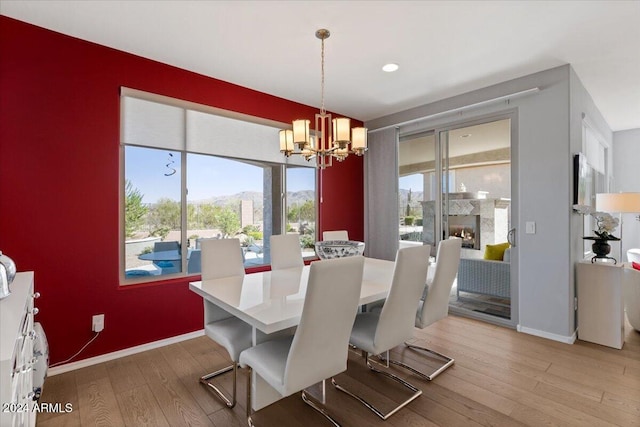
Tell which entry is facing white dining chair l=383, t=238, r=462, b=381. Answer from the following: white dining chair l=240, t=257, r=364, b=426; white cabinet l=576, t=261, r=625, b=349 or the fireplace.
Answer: the fireplace

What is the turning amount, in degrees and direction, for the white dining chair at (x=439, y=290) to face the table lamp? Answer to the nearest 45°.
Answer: approximately 90° to its right

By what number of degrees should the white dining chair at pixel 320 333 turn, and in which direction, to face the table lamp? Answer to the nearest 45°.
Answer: approximately 90° to its right

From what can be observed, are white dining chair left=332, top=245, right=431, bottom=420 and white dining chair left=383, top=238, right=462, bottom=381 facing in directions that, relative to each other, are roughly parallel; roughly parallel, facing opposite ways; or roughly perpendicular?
roughly parallel

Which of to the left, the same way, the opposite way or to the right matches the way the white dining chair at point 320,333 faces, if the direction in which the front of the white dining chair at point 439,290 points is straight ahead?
the same way

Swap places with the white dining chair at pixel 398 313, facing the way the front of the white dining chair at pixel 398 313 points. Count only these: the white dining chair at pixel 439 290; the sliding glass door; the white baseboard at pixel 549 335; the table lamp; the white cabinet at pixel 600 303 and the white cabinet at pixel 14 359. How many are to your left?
1

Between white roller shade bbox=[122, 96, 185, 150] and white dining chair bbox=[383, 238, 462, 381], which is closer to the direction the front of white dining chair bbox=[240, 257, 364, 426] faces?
the white roller shade

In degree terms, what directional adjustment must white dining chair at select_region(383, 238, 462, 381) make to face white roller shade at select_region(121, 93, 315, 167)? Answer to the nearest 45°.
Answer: approximately 45° to its left

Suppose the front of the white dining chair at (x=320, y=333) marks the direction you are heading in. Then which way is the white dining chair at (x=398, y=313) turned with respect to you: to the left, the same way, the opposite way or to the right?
the same way

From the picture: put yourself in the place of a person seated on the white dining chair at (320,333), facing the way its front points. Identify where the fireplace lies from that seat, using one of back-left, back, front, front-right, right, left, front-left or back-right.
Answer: right

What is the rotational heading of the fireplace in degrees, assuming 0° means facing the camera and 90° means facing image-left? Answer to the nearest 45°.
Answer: approximately 0°

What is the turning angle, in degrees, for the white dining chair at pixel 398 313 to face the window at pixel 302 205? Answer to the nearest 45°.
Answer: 0° — it already faces it
